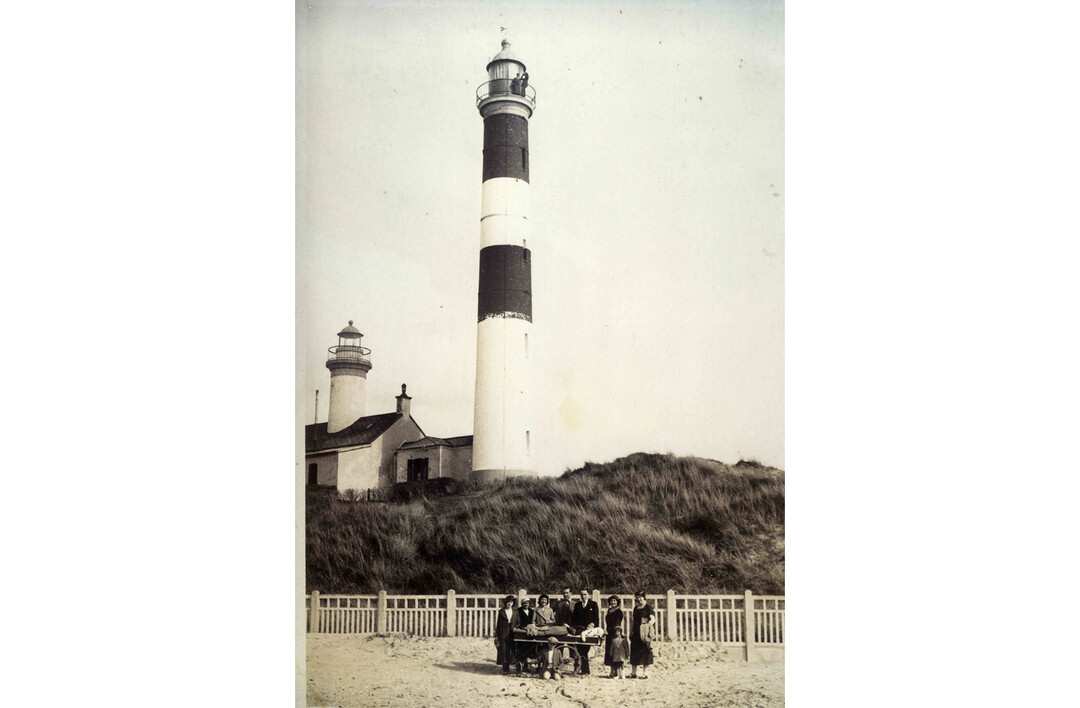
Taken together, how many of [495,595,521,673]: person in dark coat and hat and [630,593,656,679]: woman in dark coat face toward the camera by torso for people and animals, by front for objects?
2

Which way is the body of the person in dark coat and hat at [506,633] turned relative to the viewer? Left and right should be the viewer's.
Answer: facing the viewer

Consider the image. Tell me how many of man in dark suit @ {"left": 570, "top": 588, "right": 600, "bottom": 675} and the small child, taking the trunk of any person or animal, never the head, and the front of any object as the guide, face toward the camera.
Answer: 2

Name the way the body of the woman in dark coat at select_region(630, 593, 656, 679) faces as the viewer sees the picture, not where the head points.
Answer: toward the camera

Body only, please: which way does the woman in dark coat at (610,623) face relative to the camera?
toward the camera

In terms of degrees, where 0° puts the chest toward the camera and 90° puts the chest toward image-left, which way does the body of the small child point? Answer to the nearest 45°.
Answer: approximately 0°
